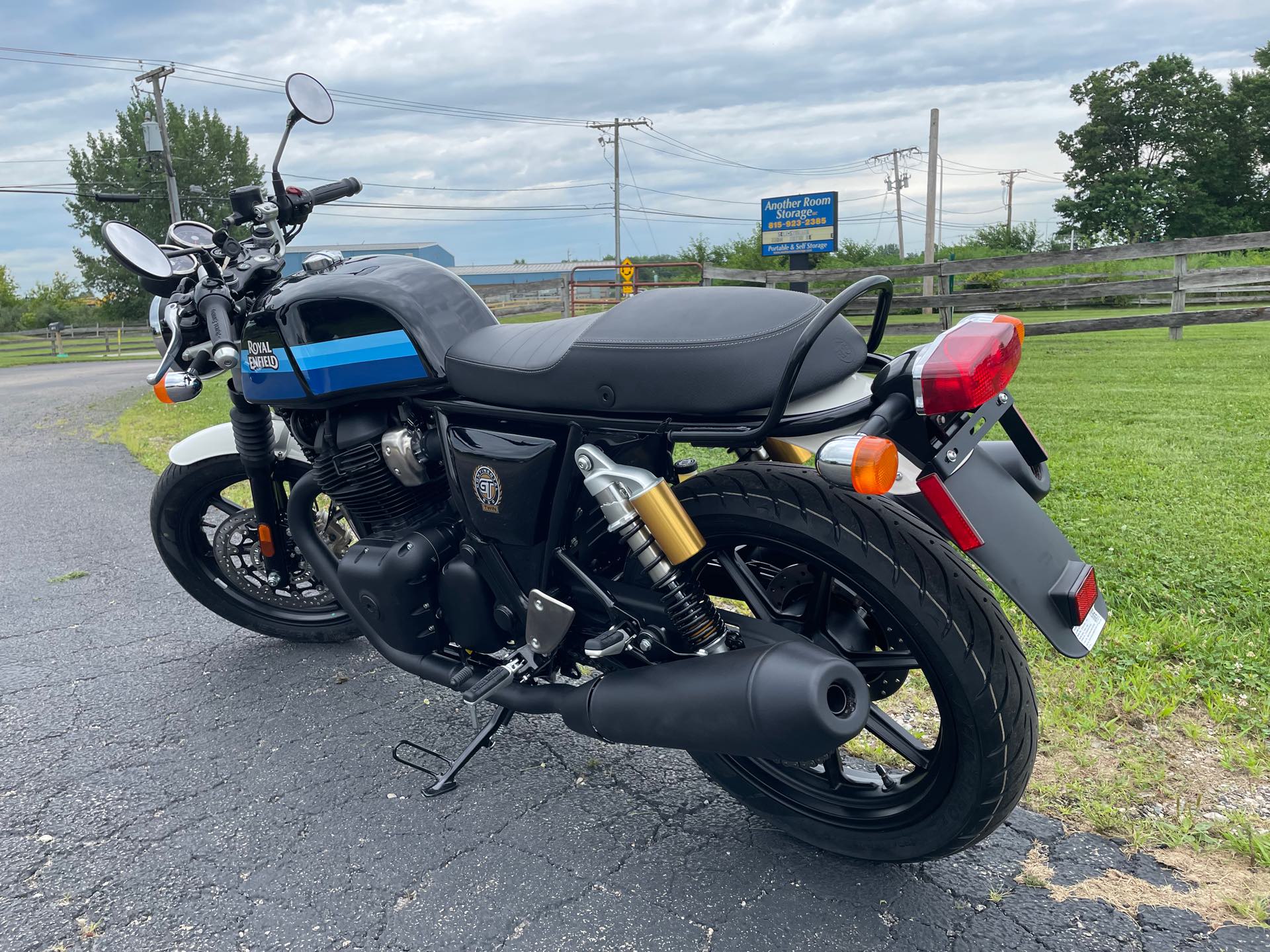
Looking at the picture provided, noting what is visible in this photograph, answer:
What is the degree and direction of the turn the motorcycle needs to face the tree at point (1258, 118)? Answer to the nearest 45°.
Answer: approximately 90° to its right

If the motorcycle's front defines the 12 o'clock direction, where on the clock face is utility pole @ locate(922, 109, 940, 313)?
The utility pole is roughly at 2 o'clock from the motorcycle.

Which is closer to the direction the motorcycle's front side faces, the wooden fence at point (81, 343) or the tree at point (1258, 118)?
the wooden fence

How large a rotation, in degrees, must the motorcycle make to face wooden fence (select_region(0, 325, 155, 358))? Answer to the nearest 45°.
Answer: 0° — it already faces it

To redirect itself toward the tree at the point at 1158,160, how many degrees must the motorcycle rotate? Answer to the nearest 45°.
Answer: approximately 90° to its right

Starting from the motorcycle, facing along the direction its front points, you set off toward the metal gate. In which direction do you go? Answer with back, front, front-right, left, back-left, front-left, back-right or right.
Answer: front-right

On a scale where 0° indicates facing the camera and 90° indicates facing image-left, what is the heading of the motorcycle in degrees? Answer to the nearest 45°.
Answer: approximately 135°

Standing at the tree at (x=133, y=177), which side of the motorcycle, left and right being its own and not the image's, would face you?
front

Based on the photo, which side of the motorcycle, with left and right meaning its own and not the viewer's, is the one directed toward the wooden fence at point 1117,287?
right

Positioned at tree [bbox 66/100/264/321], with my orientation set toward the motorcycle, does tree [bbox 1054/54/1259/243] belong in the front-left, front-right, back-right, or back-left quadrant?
front-left
